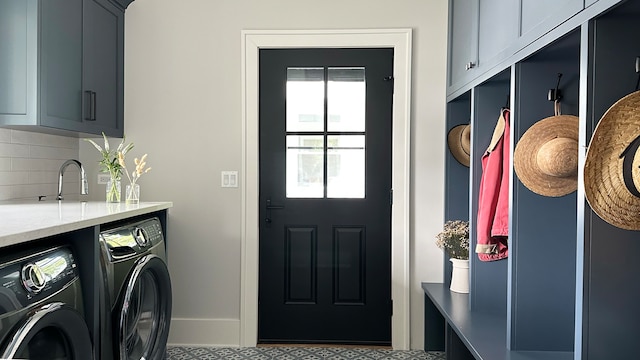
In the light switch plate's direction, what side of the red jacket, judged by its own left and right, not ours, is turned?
front

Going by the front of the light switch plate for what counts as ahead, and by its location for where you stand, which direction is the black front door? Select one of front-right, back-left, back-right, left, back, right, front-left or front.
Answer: left

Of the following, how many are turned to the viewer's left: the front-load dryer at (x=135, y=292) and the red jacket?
1

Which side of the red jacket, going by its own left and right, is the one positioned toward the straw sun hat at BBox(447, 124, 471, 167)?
right

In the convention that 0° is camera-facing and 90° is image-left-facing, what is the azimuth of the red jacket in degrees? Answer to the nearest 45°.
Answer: approximately 90°

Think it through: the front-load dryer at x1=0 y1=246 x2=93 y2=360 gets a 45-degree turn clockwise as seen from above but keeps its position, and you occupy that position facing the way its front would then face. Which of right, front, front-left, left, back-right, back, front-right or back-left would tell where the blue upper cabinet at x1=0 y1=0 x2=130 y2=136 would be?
back

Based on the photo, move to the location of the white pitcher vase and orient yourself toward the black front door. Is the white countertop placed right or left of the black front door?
left

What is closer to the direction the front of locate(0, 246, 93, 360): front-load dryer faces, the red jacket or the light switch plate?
the red jacket

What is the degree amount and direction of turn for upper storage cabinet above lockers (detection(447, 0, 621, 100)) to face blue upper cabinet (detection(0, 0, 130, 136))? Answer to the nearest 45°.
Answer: approximately 45° to its right

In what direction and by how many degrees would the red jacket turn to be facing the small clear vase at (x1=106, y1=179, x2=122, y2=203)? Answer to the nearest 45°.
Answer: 0° — it already faces it
